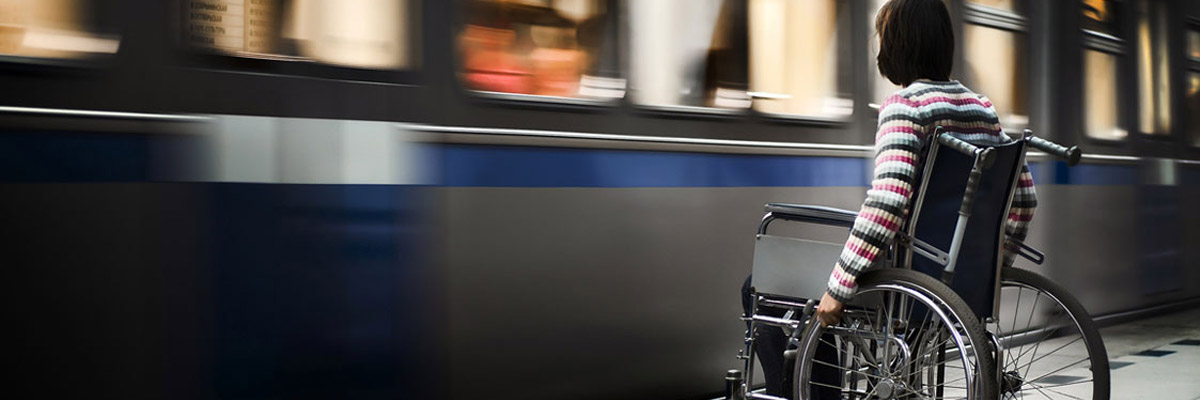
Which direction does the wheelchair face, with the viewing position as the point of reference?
facing away from the viewer and to the left of the viewer

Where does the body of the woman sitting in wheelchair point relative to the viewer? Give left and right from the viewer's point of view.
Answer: facing away from the viewer and to the left of the viewer
